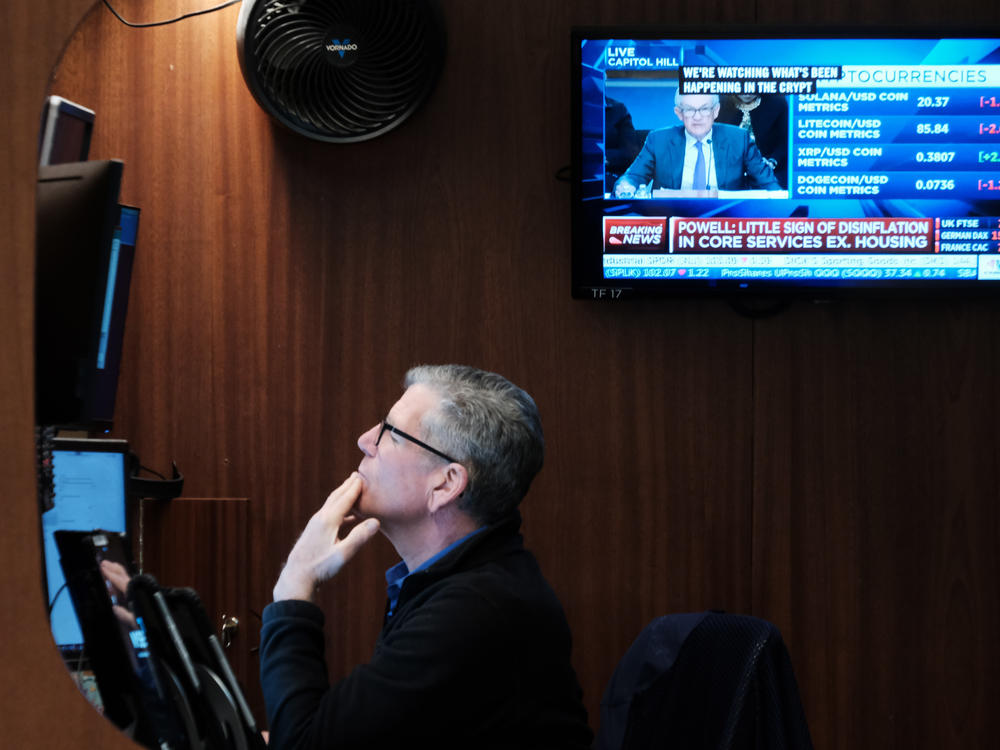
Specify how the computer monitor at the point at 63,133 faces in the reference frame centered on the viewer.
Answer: facing the viewer and to the right of the viewer

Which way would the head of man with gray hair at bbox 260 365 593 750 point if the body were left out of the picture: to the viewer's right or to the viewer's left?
to the viewer's left

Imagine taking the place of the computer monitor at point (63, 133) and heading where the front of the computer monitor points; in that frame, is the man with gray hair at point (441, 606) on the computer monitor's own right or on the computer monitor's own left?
on the computer monitor's own left

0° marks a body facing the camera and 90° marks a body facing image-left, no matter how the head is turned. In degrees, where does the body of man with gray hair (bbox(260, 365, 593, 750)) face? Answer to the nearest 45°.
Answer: approximately 90°

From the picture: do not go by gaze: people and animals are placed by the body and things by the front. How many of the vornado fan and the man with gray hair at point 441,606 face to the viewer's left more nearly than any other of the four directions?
1

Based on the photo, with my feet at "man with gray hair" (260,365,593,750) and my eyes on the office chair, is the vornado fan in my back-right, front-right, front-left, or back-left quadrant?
back-left

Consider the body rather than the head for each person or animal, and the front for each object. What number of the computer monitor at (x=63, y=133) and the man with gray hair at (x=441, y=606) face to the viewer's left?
1

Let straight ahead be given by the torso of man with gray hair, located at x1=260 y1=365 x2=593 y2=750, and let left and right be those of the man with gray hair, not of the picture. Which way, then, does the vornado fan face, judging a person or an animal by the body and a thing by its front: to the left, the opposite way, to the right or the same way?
to the left
